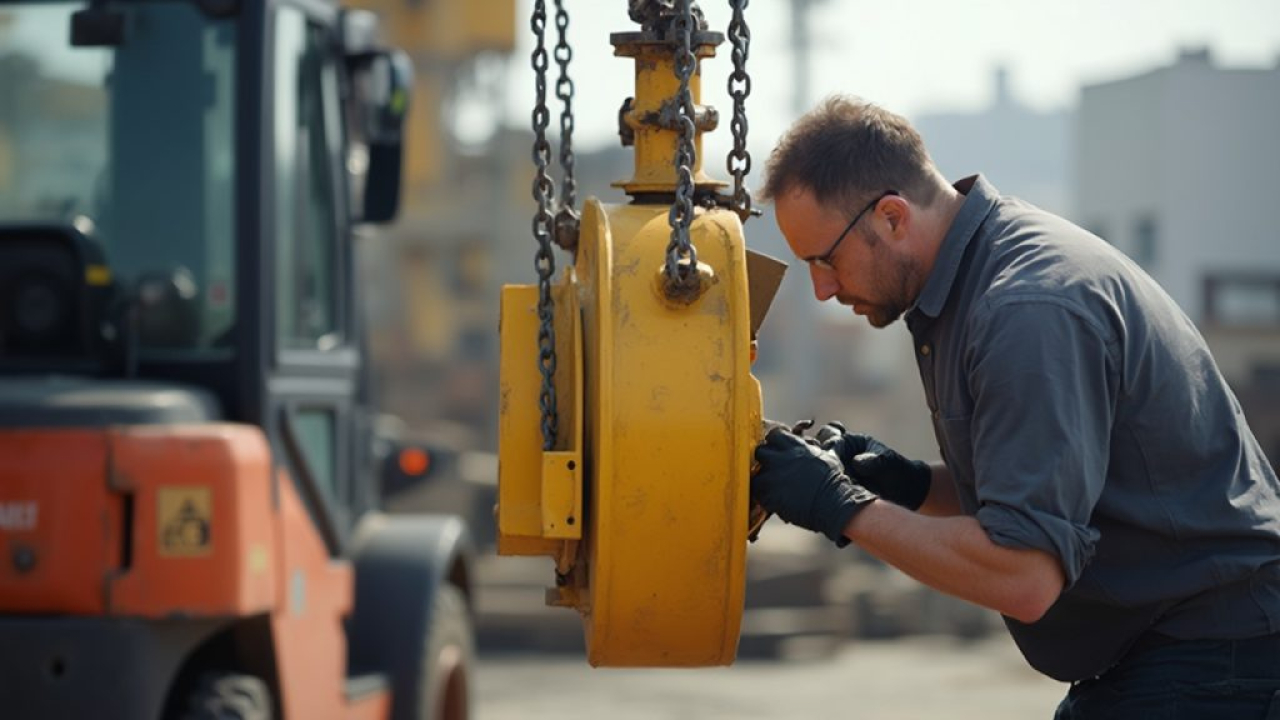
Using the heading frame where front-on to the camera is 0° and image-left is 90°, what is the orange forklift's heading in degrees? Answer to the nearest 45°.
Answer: approximately 225°

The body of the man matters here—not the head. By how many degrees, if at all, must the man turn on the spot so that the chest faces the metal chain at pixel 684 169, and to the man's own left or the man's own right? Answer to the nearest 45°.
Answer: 0° — they already face it

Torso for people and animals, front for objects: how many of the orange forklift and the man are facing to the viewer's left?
1

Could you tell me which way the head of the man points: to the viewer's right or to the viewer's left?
to the viewer's left

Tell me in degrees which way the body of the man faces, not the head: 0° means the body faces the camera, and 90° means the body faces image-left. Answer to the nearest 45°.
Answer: approximately 90°

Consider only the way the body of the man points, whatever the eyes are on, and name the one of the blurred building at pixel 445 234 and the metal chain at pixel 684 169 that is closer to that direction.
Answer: the metal chain

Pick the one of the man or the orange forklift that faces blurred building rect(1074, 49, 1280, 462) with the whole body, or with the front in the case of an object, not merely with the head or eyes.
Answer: the orange forklift
